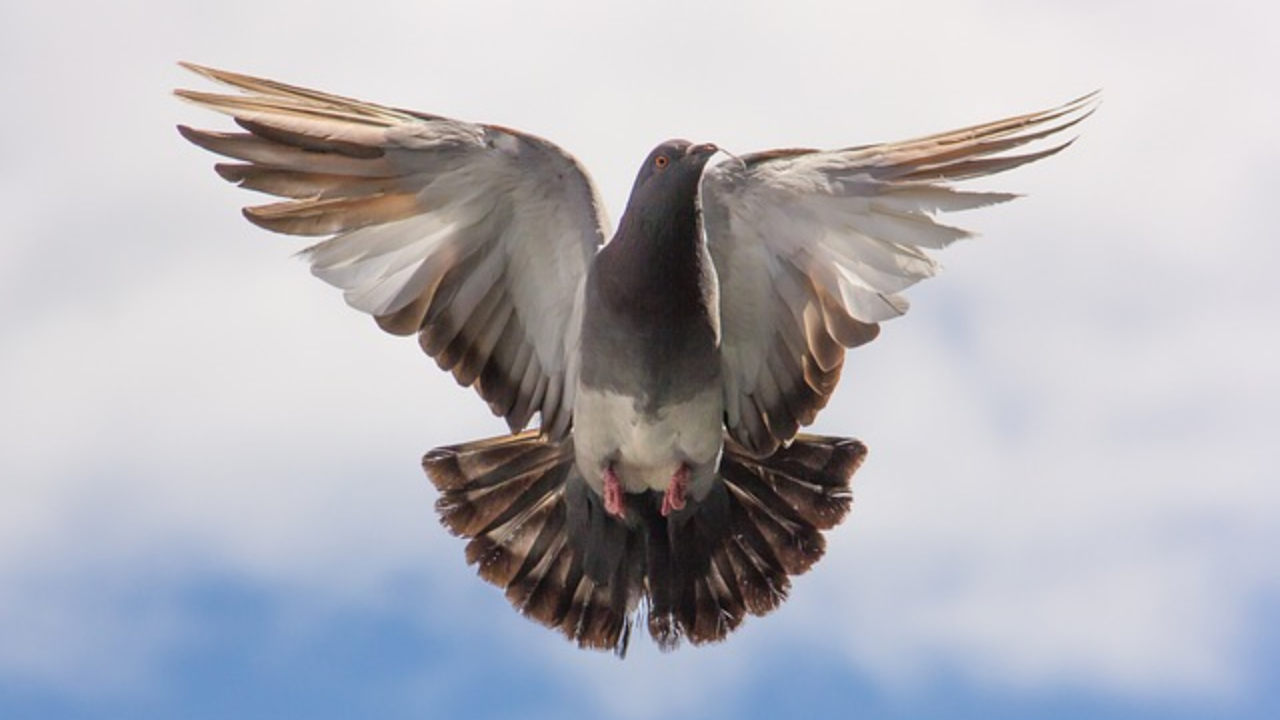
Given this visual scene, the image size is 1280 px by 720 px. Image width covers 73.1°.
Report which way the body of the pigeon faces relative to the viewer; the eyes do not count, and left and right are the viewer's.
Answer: facing the viewer
